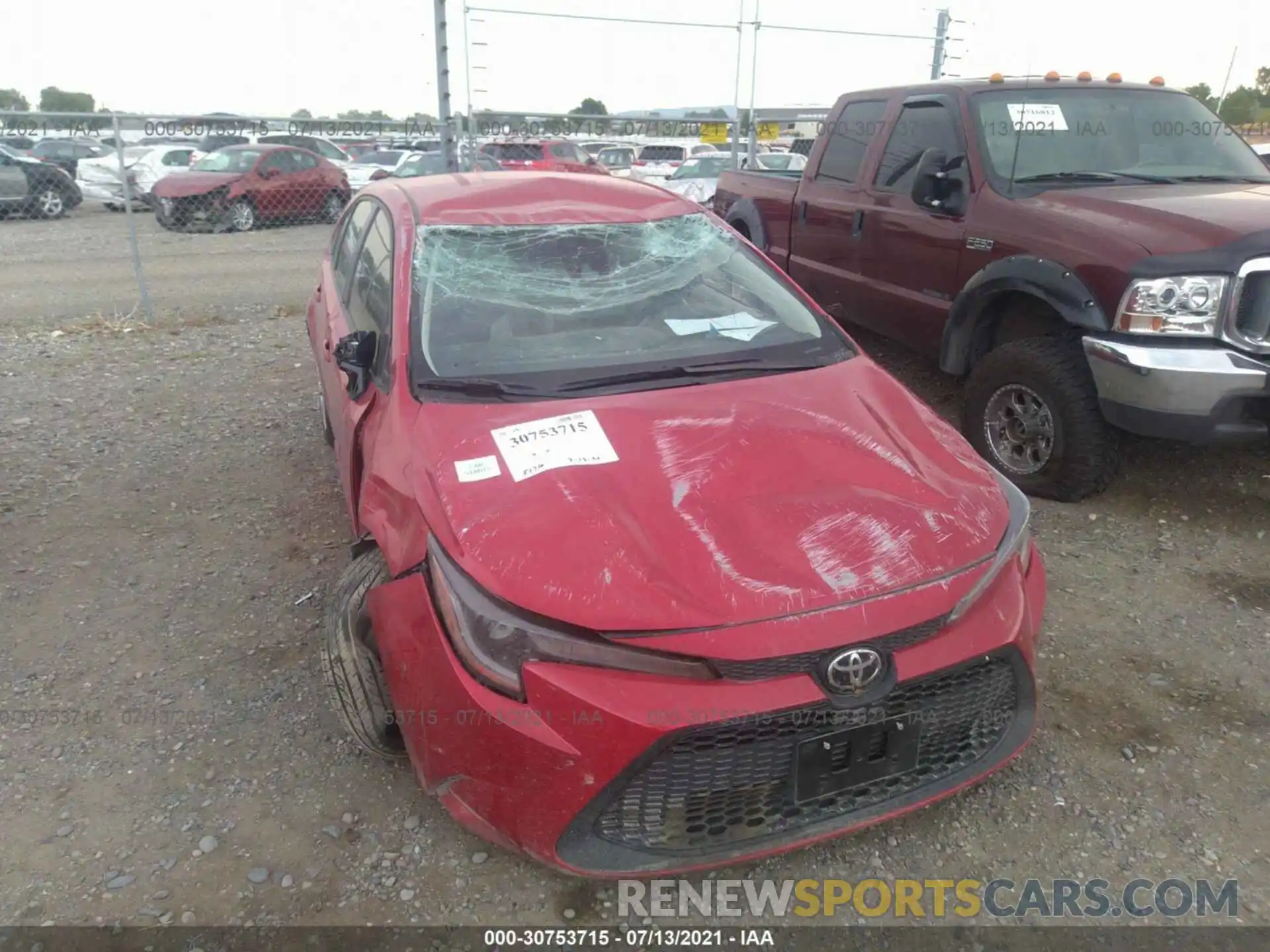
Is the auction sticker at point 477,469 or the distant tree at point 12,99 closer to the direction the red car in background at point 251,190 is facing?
the auction sticker

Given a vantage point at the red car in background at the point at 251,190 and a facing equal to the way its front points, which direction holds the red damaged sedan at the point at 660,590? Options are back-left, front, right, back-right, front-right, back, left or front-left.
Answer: front-left

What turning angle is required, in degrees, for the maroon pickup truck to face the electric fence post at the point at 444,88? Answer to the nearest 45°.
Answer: approximately 180°

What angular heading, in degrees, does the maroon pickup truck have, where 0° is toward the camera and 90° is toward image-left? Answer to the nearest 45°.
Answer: approximately 315°

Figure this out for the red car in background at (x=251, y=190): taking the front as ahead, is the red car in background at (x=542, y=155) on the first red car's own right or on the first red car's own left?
on the first red car's own left
